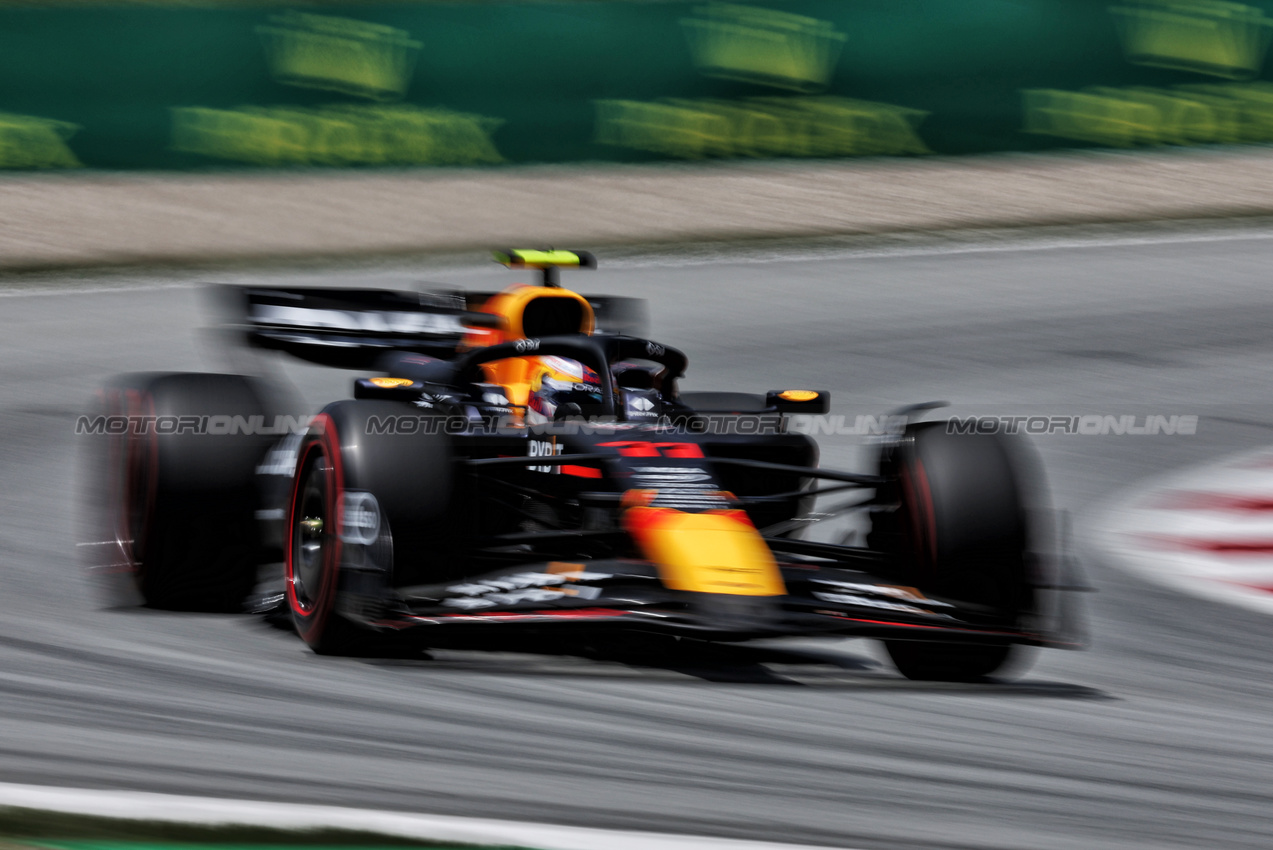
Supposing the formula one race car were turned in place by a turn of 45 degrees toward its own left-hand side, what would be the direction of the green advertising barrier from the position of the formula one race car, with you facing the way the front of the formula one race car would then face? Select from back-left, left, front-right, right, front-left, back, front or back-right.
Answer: back-left

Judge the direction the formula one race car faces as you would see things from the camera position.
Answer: facing the viewer
